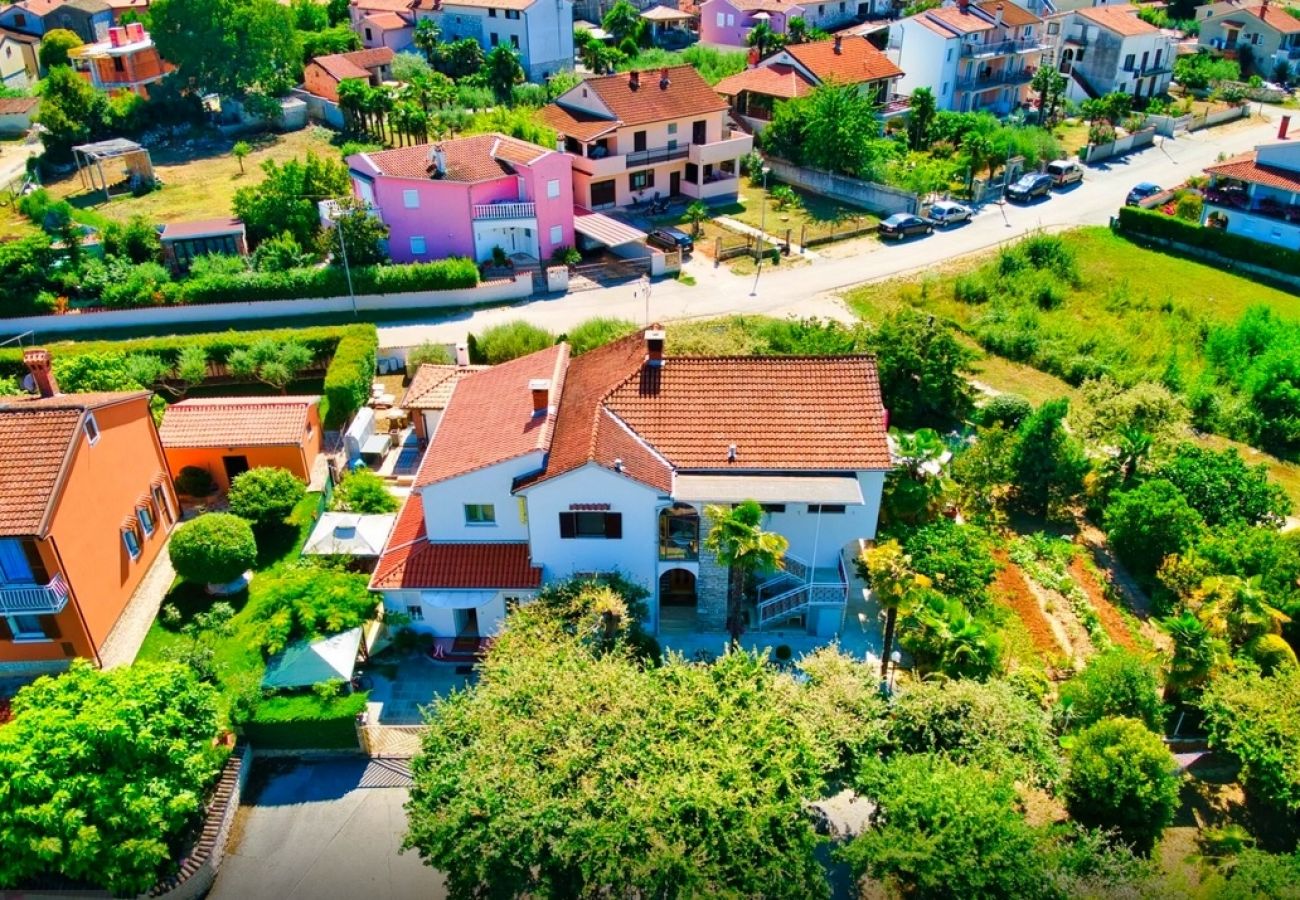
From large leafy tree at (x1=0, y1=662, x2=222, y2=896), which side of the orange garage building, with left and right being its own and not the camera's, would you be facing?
front

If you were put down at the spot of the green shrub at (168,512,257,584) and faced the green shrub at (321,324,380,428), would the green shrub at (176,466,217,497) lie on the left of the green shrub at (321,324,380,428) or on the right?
left

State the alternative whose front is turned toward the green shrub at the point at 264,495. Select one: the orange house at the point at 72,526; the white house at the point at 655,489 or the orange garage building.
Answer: the orange garage building

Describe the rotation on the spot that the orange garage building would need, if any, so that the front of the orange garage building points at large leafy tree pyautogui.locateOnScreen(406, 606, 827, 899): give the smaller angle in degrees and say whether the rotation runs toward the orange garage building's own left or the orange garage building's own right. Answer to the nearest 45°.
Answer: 0° — it already faces it

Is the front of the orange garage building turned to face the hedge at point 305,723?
yes

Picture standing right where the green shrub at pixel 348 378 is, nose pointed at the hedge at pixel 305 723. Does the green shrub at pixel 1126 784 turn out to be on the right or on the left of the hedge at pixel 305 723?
left

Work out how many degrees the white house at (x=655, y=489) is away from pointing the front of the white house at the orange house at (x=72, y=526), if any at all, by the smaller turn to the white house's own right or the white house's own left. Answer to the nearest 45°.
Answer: approximately 90° to the white house's own right

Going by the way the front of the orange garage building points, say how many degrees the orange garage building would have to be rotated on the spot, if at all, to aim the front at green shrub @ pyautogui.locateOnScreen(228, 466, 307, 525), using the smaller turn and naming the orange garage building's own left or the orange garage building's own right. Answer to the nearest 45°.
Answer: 0° — it already faces it

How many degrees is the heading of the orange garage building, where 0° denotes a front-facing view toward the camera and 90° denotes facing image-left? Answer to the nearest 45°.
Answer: approximately 0°
